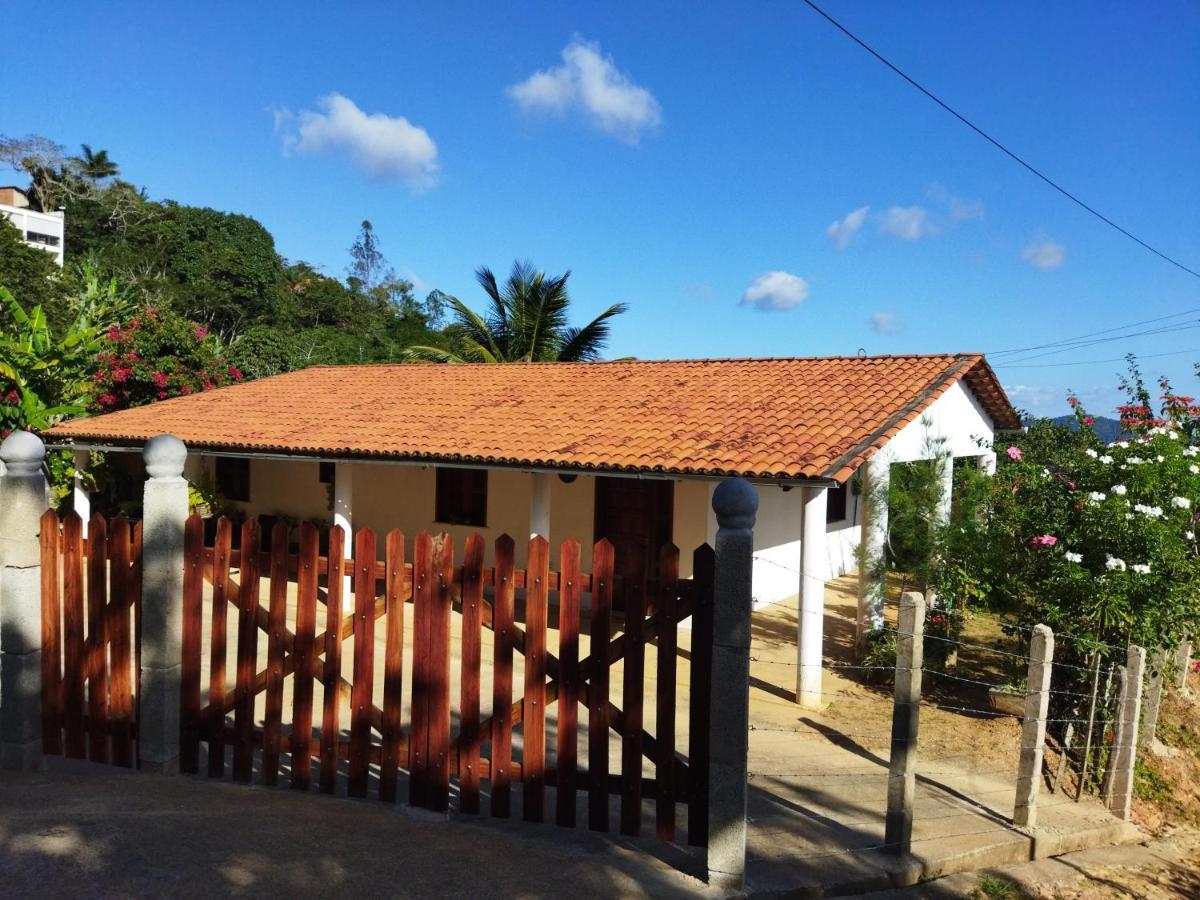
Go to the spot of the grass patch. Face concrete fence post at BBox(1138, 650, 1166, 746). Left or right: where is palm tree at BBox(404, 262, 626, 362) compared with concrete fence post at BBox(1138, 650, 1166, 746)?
left

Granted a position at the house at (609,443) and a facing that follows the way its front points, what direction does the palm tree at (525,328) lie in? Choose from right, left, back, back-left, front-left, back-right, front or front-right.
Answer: back-right

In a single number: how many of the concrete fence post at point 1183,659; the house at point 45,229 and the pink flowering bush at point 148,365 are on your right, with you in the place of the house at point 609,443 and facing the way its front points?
2

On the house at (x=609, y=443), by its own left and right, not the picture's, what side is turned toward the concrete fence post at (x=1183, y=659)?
left

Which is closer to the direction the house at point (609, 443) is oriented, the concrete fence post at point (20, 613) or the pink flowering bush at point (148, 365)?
the concrete fence post

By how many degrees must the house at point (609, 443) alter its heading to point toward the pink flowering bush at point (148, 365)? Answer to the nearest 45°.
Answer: approximately 90° to its right

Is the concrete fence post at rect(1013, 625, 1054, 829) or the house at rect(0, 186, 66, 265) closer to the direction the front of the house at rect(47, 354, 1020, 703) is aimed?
the concrete fence post

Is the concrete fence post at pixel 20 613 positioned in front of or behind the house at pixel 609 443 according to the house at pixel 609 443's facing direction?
in front

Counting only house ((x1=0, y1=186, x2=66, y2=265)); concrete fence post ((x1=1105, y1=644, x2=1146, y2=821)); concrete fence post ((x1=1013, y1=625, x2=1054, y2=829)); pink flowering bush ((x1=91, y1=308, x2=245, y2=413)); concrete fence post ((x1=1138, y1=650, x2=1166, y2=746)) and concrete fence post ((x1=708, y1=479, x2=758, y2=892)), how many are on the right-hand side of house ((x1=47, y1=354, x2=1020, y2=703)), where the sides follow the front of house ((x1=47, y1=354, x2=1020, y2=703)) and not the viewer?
2

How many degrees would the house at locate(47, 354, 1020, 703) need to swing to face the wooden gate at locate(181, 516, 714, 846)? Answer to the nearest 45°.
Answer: approximately 45° to its left

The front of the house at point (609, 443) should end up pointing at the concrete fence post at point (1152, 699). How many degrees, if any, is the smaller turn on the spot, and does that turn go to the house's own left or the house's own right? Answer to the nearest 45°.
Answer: approximately 90° to the house's own left

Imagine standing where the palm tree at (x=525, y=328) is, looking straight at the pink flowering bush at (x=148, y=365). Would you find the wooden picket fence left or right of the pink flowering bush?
left

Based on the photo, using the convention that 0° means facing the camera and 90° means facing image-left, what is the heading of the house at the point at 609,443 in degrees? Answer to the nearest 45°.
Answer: approximately 45°

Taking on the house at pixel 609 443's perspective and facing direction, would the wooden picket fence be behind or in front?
in front

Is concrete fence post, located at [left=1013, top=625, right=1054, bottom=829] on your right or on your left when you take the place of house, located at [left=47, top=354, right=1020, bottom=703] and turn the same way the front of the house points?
on your left
